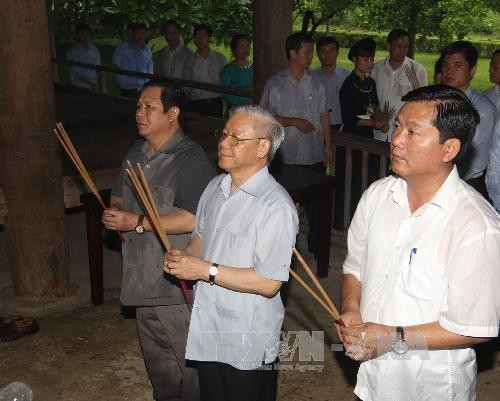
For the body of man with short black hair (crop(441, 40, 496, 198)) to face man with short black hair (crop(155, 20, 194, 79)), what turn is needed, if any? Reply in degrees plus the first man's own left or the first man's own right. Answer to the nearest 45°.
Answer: approximately 90° to the first man's own right

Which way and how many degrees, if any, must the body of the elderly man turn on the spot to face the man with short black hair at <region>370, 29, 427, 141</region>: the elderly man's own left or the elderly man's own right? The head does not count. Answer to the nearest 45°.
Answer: approximately 135° to the elderly man's own right

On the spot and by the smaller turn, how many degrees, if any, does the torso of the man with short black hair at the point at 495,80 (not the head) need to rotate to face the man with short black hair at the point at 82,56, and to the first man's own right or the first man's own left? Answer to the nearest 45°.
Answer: approximately 90° to the first man's own right

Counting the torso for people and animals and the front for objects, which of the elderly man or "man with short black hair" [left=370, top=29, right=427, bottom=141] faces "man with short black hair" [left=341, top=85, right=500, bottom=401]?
"man with short black hair" [left=370, top=29, right=427, bottom=141]

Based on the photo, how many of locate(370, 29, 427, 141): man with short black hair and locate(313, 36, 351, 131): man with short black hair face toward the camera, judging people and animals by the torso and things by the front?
2

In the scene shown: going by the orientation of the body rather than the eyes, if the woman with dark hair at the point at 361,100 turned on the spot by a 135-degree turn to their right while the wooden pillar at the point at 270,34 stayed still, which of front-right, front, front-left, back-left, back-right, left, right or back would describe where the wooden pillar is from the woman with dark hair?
front

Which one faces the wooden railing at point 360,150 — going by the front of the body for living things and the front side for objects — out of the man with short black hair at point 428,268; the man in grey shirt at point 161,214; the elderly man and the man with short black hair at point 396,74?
the man with short black hair at point 396,74

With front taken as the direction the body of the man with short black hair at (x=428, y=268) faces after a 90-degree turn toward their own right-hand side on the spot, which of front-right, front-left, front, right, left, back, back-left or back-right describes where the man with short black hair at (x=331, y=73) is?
front-right

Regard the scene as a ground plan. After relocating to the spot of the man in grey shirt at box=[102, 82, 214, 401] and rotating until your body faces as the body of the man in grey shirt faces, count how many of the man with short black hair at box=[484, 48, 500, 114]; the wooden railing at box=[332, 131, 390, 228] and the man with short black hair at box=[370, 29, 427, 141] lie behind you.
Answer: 3
